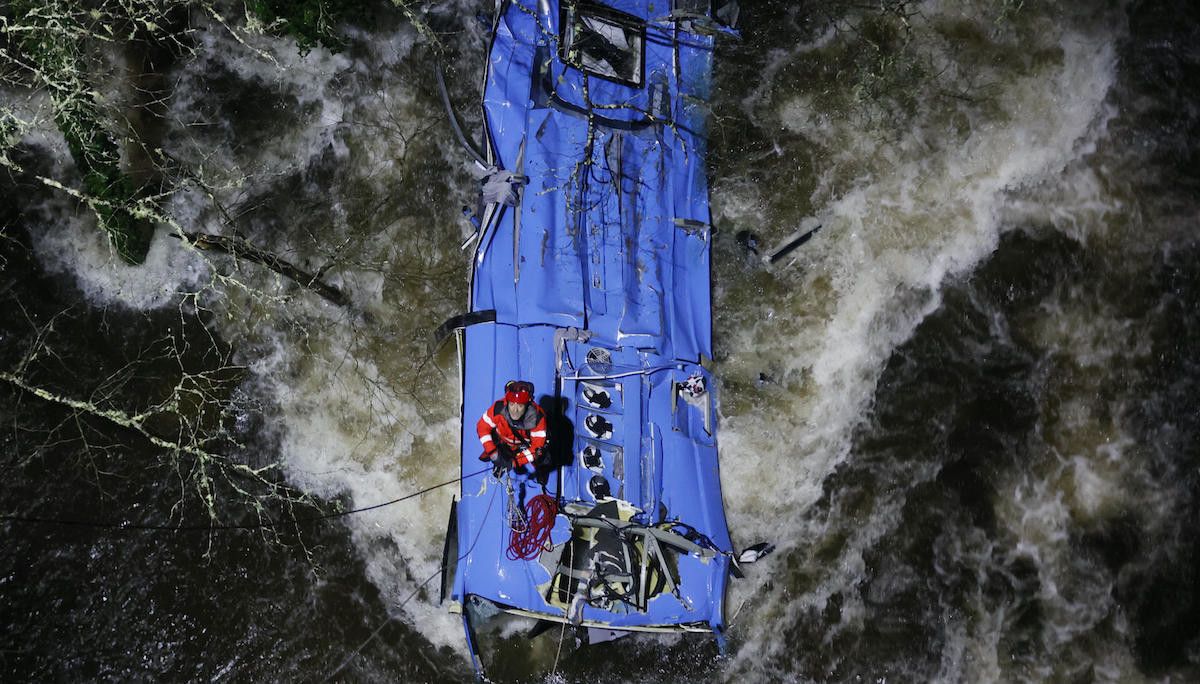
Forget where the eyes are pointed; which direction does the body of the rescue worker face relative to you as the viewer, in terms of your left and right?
facing the viewer
